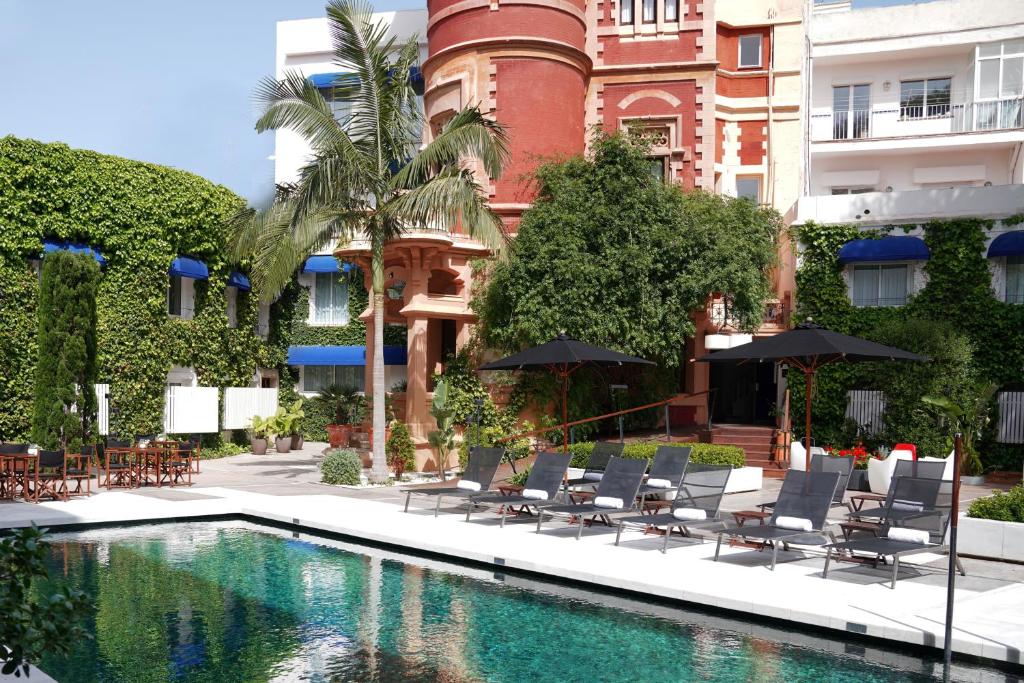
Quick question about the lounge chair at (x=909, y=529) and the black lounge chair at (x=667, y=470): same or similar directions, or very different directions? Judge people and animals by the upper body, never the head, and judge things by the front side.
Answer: same or similar directions

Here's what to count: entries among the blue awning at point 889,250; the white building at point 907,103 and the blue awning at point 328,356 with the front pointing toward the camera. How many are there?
3

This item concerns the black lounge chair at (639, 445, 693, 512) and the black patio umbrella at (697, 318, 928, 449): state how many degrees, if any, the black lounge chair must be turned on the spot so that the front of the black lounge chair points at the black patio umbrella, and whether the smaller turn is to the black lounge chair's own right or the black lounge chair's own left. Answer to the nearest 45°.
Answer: approximately 135° to the black lounge chair's own left

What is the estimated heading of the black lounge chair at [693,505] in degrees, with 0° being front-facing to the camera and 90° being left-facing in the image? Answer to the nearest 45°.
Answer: approximately 45°

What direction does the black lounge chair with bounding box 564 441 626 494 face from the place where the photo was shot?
facing the viewer and to the left of the viewer

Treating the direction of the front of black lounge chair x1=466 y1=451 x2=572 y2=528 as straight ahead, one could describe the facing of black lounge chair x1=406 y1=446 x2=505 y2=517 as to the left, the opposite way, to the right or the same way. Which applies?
the same way

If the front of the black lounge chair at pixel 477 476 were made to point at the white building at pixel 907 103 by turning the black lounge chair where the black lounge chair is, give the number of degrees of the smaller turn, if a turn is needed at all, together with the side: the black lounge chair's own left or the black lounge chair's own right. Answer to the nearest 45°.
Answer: approximately 180°

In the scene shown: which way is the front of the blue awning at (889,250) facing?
toward the camera

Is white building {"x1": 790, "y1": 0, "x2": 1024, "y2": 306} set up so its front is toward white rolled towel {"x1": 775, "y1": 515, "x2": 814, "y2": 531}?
yes

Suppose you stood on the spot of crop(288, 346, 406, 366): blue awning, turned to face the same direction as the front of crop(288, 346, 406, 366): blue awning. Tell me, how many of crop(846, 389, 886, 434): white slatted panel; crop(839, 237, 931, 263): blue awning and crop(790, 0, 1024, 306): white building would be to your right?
0

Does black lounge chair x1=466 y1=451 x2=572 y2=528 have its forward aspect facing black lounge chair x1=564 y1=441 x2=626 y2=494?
no

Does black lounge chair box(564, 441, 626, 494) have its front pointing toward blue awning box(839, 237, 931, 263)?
no

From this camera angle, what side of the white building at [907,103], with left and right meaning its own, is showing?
front

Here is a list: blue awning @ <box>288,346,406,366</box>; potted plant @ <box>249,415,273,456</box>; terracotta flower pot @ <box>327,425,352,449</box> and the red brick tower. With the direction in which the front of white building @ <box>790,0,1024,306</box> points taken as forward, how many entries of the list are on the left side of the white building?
0

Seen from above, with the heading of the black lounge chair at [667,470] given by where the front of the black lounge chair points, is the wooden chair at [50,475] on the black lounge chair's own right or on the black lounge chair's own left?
on the black lounge chair's own right

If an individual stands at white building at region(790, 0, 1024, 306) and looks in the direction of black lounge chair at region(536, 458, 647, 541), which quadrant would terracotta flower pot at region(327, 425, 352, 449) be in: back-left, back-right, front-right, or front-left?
front-right

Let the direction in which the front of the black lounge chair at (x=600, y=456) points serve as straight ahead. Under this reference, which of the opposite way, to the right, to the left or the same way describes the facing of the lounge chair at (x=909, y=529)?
the same way

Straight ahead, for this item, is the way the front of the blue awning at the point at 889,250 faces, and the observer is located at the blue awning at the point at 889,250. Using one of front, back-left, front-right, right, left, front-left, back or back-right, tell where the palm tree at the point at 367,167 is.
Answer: front-right
